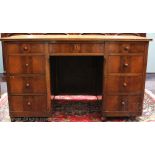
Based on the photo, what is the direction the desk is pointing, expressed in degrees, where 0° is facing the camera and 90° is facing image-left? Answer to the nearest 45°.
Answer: approximately 0°
